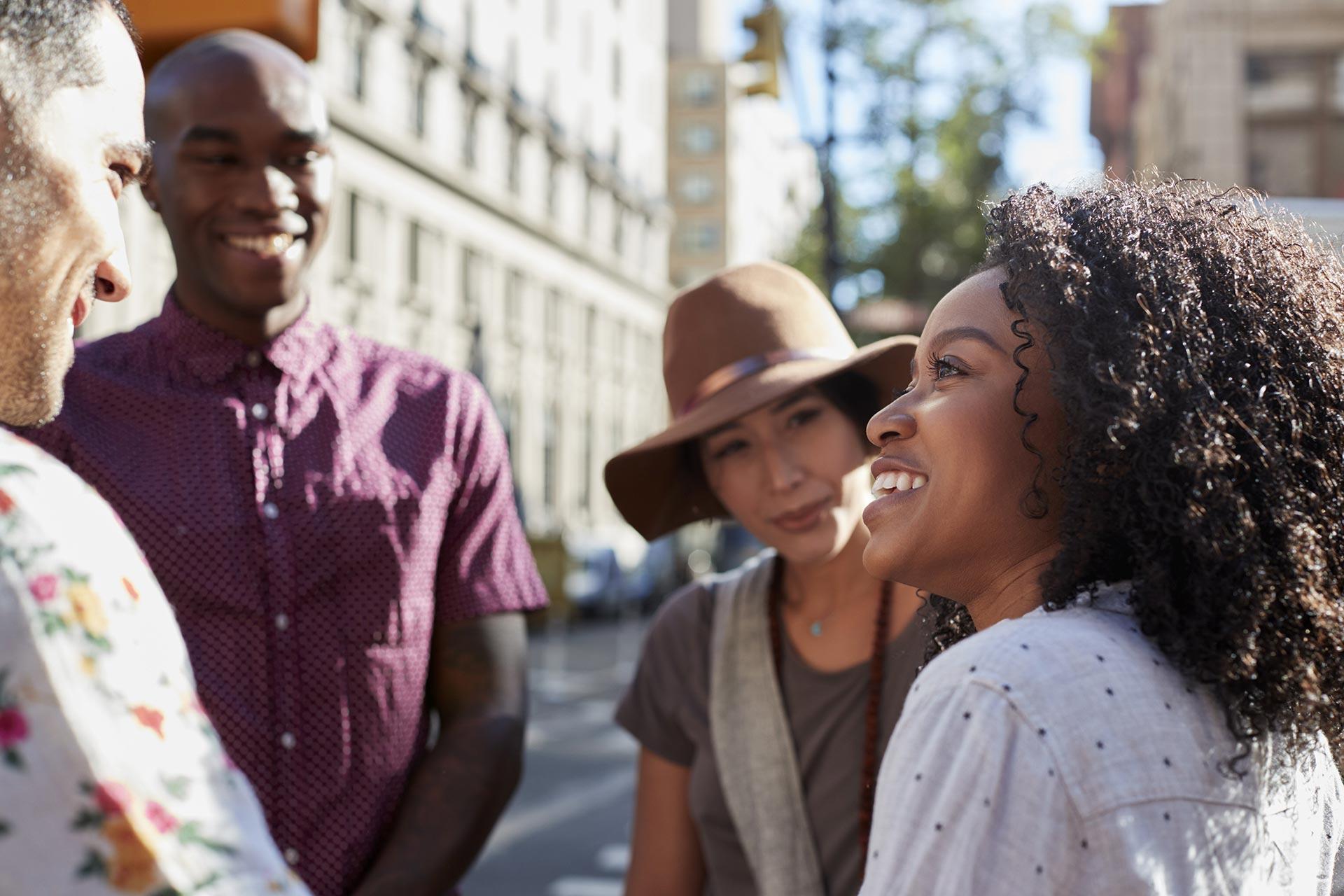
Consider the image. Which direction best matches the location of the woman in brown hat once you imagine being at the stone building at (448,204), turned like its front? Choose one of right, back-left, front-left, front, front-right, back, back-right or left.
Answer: front-right

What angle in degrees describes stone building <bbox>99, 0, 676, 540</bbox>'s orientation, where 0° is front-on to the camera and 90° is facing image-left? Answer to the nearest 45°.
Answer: approximately 315°

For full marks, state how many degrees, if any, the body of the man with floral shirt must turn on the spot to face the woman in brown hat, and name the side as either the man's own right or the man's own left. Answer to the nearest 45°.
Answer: approximately 45° to the man's own left

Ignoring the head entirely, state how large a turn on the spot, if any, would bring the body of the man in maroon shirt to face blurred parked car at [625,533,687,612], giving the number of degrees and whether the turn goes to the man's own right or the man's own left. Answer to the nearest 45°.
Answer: approximately 180°

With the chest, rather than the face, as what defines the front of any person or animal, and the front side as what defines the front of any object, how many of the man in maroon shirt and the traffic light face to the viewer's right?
0

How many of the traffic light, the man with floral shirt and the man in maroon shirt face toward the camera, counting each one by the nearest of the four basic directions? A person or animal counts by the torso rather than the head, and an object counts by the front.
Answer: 1

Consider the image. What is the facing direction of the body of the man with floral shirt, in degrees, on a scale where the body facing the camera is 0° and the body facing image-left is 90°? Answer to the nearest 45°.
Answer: approximately 270°
